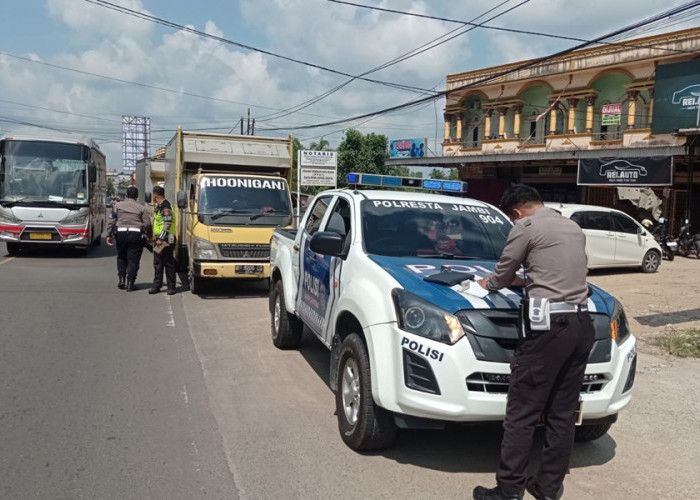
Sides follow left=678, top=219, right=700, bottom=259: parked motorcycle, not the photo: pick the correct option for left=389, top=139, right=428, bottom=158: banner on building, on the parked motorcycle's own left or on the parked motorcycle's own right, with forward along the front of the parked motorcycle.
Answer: on the parked motorcycle's own right

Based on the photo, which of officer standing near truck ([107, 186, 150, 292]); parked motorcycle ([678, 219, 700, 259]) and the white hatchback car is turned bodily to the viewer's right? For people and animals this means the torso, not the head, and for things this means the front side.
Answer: the white hatchback car

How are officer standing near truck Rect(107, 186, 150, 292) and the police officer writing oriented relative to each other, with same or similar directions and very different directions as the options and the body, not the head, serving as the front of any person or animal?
same or similar directions

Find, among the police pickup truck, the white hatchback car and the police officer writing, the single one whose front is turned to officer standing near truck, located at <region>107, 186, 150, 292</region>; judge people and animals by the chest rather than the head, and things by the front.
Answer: the police officer writing

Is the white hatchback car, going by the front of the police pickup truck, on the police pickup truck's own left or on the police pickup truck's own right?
on the police pickup truck's own left

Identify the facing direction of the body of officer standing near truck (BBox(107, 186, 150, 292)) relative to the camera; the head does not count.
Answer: away from the camera

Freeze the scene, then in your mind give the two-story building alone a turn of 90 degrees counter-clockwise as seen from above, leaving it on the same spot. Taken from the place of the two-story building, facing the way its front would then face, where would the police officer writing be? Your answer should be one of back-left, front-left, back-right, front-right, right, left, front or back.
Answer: front-right

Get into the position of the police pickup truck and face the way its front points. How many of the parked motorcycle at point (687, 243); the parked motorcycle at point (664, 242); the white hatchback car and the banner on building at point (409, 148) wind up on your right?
0

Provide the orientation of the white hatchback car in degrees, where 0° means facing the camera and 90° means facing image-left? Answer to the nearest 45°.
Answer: approximately 270°

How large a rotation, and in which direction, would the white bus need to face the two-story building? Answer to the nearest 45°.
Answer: approximately 90° to its left

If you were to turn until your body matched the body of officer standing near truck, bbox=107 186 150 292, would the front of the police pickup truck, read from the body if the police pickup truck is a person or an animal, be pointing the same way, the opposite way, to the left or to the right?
the opposite way

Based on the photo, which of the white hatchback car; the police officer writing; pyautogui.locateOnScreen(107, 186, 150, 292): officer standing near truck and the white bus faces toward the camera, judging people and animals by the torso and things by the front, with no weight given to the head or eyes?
the white bus

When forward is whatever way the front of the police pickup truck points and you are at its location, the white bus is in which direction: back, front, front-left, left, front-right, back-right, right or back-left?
back

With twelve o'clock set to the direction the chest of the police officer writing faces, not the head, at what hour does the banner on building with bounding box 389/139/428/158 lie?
The banner on building is roughly at 1 o'clock from the police officer writing.

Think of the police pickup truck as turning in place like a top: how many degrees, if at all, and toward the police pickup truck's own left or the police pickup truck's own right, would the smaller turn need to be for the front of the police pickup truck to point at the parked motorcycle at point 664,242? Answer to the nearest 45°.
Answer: approximately 135° to the police pickup truck's own left

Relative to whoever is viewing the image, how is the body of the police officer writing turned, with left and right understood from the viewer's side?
facing away from the viewer and to the left of the viewer

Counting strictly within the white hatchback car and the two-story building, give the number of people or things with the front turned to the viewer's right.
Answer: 1

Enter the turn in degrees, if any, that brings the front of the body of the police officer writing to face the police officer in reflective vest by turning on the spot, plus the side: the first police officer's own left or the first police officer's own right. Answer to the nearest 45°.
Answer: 0° — they already face them

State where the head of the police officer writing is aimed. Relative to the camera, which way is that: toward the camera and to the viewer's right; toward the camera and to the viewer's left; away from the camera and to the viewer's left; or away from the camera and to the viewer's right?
away from the camera and to the viewer's left

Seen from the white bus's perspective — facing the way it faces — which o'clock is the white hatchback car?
The white hatchback car is roughly at 10 o'clock from the white bus.
